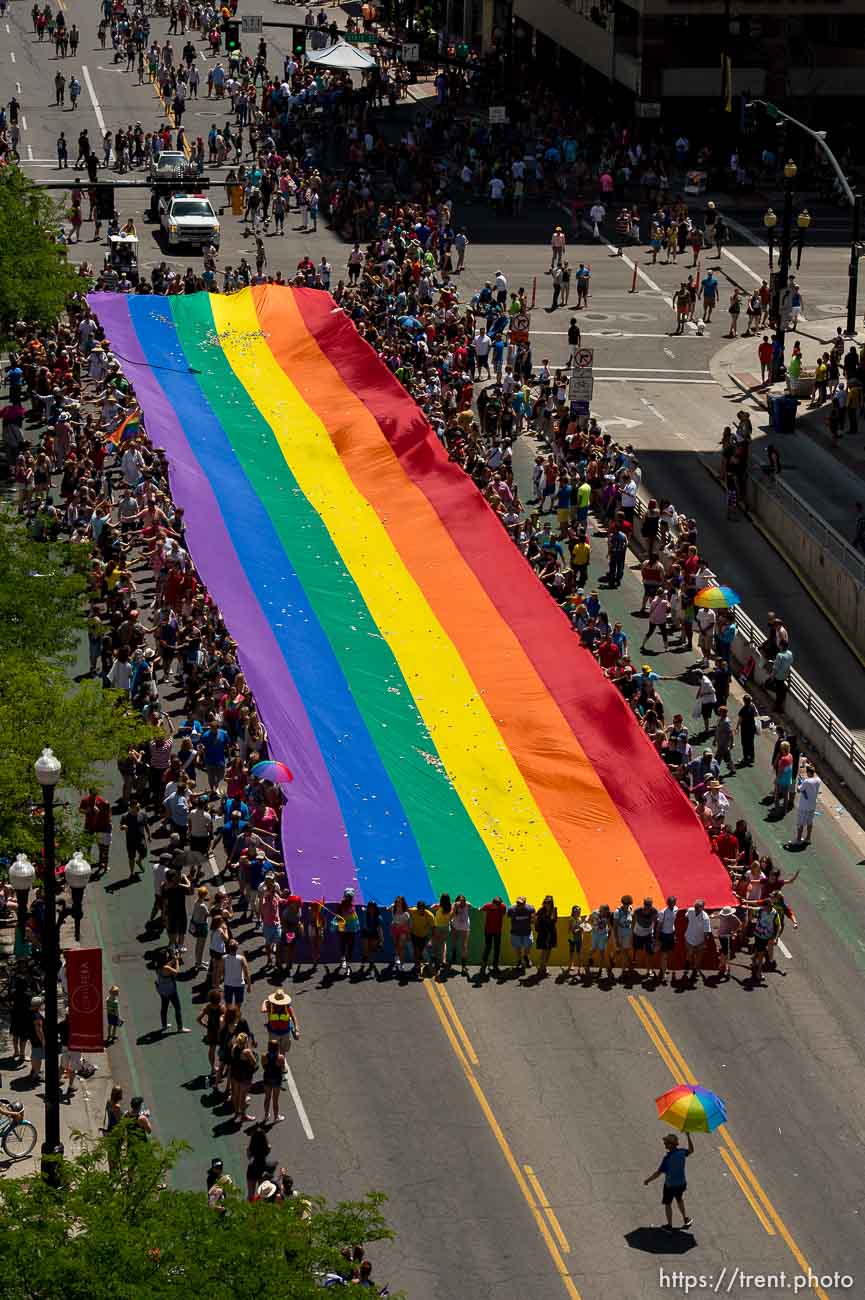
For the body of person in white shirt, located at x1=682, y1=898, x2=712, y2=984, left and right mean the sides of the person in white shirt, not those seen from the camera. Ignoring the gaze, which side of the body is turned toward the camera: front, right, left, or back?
front

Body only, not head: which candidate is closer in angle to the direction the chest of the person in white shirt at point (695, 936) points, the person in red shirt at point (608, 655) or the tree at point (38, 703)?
the tree

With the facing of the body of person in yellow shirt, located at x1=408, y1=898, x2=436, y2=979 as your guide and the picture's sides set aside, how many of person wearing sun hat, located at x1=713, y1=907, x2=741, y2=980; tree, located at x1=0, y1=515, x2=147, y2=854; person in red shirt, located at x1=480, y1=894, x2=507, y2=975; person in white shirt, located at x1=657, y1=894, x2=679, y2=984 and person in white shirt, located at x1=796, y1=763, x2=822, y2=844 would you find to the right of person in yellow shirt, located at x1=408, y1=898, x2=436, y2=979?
1

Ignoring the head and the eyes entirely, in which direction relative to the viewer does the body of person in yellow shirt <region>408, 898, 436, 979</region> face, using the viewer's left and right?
facing the viewer

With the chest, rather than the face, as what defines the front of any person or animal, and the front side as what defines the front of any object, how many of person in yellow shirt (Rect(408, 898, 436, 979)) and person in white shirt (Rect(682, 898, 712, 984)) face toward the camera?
2

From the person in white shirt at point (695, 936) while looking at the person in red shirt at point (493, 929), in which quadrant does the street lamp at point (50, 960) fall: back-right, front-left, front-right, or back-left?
front-left

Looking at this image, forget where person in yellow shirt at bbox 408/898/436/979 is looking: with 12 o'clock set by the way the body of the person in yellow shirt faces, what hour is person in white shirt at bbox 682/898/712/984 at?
The person in white shirt is roughly at 9 o'clock from the person in yellow shirt.

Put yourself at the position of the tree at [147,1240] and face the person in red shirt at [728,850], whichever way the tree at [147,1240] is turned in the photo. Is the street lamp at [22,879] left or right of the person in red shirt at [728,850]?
left

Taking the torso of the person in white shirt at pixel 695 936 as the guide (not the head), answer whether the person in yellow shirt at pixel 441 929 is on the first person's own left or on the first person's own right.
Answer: on the first person's own right

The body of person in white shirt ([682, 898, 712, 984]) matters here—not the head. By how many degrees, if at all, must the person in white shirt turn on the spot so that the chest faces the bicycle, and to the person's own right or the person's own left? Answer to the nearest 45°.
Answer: approximately 45° to the person's own right

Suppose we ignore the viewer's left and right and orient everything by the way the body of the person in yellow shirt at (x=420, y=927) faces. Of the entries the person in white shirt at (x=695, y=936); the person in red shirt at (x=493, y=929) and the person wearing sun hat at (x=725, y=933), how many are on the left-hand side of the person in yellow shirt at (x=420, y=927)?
3

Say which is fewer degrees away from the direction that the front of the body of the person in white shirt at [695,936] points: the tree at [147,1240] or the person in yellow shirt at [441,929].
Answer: the tree
